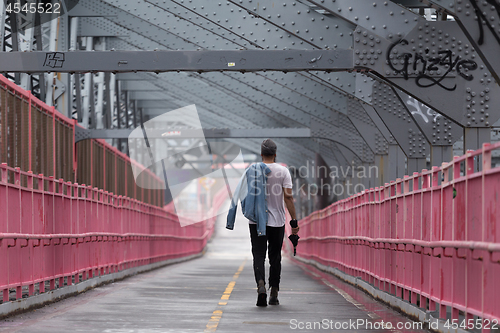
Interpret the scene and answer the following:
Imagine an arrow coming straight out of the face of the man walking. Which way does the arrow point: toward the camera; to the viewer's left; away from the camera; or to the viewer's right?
away from the camera

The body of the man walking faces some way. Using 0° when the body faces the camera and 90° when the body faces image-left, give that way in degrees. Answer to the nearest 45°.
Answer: approximately 180°

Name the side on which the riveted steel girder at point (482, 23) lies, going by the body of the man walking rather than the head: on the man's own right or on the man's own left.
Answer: on the man's own right

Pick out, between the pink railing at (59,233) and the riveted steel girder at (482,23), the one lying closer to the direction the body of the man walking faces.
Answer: the pink railing

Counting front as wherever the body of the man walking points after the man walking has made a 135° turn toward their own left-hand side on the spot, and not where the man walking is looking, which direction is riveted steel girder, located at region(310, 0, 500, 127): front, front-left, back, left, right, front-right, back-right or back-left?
back
